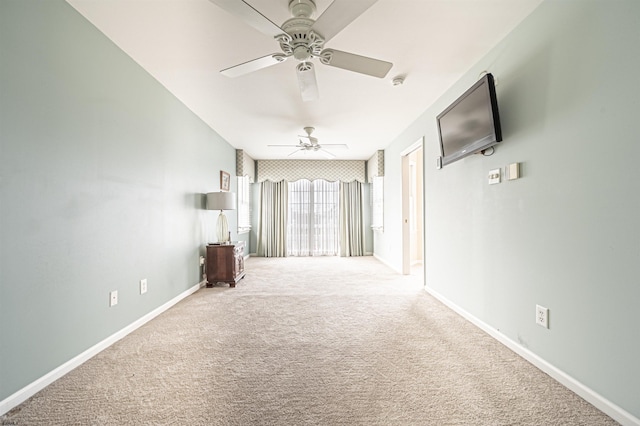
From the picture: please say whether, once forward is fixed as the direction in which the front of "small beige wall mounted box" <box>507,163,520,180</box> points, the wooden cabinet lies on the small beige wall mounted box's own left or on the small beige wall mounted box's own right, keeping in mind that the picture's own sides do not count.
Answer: on the small beige wall mounted box's own right

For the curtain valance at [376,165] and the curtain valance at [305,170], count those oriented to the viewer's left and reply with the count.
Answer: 1

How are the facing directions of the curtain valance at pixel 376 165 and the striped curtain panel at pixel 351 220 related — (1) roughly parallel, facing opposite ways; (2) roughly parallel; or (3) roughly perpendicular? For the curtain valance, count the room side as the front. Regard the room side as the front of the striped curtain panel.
roughly perpendicular

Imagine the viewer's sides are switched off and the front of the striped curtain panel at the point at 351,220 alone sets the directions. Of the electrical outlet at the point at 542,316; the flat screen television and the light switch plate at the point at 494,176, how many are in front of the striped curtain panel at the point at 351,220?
3

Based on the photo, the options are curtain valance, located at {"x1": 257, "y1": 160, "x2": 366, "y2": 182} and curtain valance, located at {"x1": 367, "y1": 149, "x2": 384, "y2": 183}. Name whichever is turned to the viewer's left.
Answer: curtain valance, located at {"x1": 367, "y1": 149, "x2": 384, "y2": 183}

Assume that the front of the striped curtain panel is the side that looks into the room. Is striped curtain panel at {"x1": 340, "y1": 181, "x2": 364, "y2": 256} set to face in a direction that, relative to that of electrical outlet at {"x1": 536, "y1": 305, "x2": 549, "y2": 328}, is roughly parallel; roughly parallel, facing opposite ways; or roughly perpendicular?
roughly perpendicular

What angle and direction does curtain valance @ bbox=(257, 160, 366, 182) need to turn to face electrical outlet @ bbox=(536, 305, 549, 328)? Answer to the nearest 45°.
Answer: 0° — it already faces it

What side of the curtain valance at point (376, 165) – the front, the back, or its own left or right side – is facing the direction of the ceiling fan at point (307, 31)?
left

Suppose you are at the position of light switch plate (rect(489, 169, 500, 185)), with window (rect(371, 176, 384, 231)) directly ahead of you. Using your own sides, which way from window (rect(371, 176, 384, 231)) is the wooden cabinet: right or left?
left

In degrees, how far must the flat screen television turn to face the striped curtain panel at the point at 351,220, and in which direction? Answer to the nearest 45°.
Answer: approximately 90° to its right

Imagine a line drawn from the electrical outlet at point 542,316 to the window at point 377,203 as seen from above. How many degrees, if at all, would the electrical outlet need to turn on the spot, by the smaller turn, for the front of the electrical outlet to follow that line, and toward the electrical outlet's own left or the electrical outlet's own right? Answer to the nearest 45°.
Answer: approximately 90° to the electrical outlet's own right

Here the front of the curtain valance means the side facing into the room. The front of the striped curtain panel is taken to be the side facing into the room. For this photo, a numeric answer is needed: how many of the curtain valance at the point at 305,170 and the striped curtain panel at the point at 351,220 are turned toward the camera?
2
